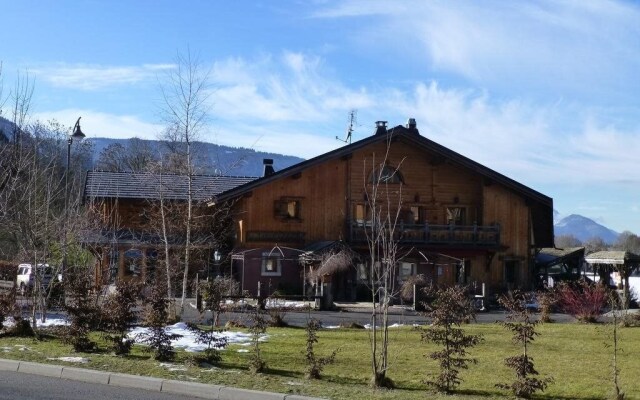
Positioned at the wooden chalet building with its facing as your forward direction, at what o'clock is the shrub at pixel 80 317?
The shrub is roughly at 12 o'clock from the wooden chalet building.

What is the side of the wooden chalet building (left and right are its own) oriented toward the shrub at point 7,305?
front

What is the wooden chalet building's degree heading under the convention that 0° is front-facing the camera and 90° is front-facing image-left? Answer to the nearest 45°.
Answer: approximately 0°

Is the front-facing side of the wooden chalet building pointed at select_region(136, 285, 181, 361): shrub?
yes

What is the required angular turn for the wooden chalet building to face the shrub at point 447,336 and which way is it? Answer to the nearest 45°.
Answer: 0° — it already faces it

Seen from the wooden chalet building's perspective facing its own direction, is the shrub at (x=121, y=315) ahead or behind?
ahead

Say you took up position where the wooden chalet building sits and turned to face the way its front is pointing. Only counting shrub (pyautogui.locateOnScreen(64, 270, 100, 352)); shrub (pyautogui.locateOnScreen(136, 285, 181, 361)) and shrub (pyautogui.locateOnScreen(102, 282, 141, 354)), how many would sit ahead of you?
3

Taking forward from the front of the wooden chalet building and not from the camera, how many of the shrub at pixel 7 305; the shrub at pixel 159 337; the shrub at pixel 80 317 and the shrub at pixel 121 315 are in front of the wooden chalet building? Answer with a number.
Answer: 4

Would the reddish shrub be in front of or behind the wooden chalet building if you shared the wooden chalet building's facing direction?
in front
